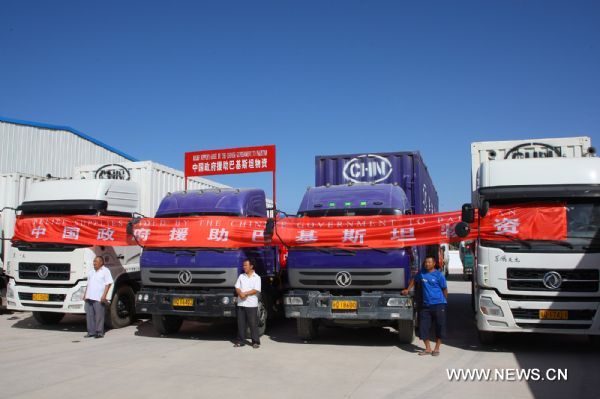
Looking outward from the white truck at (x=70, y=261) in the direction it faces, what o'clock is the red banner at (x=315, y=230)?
The red banner is roughly at 9 o'clock from the white truck.

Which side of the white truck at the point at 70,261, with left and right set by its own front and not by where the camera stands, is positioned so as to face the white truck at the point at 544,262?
left

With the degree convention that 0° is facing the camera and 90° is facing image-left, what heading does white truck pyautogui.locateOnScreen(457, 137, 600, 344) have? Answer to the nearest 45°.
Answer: approximately 0°

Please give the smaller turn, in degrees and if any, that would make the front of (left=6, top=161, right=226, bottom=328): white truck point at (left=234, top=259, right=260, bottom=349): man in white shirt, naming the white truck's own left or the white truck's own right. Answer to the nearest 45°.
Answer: approximately 90° to the white truck's own left

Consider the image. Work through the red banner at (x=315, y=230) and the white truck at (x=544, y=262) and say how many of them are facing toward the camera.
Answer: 2

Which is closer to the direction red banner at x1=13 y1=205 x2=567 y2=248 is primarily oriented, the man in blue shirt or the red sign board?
the man in blue shirt
